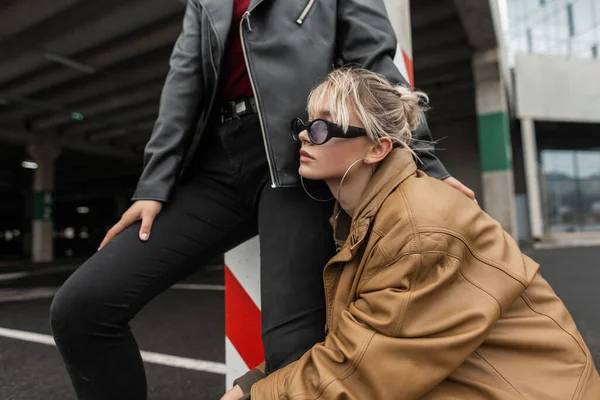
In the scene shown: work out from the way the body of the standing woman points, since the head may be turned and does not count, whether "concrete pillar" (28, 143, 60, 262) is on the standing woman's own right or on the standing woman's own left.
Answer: on the standing woman's own right

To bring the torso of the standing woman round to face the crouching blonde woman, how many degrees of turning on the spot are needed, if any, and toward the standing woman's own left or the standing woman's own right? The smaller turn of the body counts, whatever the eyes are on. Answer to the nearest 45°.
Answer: approximately 90° to the standing woman's own left

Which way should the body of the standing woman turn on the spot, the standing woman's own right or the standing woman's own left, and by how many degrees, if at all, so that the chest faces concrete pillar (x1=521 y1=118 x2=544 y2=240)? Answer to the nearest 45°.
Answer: approximately 180°

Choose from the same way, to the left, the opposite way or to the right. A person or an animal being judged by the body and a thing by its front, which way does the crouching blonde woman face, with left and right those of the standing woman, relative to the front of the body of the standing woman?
to the right

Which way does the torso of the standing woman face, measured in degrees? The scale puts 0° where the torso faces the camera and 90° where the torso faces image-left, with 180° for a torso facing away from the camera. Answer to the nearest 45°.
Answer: approximately 45°

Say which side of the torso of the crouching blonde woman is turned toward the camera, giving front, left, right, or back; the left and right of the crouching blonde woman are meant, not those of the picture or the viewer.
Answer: left

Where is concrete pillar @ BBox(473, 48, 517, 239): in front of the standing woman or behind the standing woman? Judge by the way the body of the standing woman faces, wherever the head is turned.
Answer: behind
